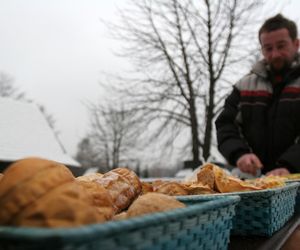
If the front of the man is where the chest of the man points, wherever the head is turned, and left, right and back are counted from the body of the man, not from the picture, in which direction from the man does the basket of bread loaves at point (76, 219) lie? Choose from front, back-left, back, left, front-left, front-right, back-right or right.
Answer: front

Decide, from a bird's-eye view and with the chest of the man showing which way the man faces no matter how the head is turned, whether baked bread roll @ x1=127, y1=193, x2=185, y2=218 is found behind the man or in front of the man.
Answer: in front

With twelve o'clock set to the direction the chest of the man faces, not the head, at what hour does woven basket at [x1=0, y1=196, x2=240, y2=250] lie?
The woven basket is roughly at 12 o'clock from the man.

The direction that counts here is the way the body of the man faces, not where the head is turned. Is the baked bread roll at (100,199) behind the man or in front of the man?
in front

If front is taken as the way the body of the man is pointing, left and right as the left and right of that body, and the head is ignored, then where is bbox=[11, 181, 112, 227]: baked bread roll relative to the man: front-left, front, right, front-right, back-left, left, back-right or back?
front

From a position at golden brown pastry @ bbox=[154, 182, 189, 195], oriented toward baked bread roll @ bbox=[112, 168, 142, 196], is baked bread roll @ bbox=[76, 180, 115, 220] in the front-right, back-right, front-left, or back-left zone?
front-left

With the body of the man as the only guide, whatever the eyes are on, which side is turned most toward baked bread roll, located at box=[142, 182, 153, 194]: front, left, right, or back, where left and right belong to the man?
front

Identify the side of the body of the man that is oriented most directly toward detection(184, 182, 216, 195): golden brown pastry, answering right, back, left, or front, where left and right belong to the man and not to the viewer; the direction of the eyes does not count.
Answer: front

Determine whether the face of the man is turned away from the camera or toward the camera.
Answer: toward the camera

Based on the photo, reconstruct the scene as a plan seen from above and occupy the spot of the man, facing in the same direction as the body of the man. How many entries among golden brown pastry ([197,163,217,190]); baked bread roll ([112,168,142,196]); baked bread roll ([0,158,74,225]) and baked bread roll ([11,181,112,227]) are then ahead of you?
4

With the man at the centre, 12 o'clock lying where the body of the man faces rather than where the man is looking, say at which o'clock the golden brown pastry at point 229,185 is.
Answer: The golden brown pastry is roughly at 12 o'clock from the man.

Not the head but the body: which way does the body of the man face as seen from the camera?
toward the camera

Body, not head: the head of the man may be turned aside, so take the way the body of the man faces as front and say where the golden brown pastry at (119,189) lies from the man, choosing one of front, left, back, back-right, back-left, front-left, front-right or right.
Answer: front

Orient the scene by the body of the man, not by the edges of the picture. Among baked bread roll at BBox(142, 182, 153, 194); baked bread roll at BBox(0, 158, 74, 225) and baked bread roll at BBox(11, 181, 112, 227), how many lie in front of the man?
3
